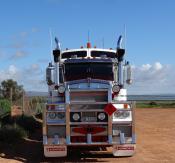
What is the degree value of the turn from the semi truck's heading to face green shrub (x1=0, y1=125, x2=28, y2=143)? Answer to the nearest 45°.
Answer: approximately 135° to its right

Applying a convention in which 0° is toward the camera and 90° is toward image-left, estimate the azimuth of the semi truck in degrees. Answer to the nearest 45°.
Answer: approximately 0°
